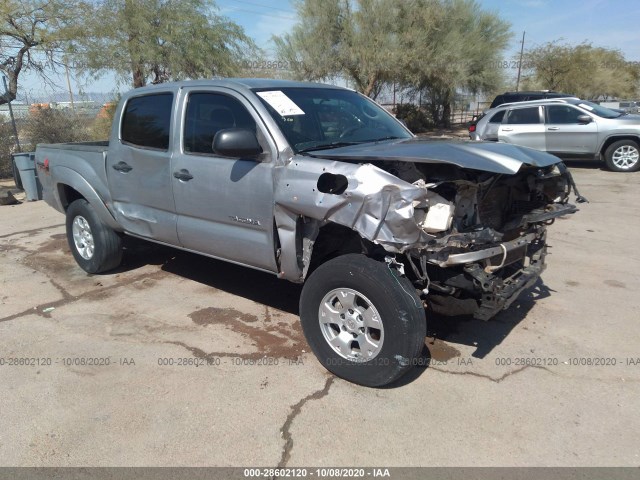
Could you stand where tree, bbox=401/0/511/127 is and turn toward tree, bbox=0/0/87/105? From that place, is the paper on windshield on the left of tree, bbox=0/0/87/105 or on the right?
left

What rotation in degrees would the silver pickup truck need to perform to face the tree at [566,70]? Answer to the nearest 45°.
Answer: approximately 90° to its left

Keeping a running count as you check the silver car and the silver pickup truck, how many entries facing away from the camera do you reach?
0

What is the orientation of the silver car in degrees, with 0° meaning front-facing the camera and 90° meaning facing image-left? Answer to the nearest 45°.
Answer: approximately 270°

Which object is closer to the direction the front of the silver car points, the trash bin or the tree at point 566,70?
the tree

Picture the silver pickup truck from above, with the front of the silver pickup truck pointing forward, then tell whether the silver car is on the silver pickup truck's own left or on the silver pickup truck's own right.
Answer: on the silver pickup truck's own left

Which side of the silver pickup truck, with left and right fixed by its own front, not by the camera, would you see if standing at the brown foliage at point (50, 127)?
back

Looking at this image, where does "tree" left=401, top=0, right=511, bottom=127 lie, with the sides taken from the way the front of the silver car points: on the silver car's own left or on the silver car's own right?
on the silver car's own left

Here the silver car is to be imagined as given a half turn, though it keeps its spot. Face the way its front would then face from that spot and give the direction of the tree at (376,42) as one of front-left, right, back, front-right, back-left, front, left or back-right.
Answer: front-right

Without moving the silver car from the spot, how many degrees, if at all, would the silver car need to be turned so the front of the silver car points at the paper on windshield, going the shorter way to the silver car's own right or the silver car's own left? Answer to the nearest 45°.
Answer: approximately 90° to the silver car's own right

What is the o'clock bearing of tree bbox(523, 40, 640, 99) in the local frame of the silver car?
The tree is roughly at 9 o'clock from the silver car.
